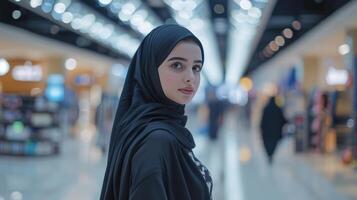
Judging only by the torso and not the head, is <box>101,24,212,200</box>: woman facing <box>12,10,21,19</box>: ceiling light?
no

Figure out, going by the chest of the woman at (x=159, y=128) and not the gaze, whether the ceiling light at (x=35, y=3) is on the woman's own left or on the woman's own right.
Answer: on the woman's own left

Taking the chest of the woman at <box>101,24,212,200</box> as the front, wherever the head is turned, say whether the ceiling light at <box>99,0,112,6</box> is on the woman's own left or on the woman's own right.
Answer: on the woman's own left

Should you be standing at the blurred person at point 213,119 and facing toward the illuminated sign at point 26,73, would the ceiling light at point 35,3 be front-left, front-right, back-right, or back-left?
front-left

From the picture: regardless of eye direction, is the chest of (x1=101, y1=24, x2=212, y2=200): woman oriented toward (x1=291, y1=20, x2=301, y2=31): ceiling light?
no

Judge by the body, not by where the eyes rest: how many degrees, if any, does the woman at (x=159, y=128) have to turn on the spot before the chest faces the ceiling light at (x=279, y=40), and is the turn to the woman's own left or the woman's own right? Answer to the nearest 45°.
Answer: approximately 90° to the woman's own left

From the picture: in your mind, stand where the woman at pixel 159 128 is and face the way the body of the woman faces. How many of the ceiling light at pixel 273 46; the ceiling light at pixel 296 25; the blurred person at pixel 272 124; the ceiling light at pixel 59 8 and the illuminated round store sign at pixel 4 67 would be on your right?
0

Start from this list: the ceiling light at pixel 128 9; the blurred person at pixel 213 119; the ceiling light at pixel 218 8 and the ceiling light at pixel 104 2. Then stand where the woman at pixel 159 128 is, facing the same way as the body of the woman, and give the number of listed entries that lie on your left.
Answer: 4

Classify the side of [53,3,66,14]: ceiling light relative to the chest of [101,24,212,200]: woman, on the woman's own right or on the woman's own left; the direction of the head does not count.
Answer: on the woman's own left

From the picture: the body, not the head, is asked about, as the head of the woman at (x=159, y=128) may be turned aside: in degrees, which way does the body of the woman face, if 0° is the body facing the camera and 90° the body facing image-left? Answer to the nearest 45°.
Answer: approximately 270°

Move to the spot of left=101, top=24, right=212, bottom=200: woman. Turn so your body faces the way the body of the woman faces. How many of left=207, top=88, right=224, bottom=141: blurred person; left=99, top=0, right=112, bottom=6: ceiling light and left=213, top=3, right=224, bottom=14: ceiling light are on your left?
3

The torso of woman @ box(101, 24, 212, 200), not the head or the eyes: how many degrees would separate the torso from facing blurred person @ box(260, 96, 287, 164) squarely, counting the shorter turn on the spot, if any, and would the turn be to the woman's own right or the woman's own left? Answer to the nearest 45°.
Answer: approximately 90° to the woman's own left

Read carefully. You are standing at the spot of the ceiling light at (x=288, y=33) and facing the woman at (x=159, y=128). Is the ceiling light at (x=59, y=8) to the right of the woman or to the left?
right

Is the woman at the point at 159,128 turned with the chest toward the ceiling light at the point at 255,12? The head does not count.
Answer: no
